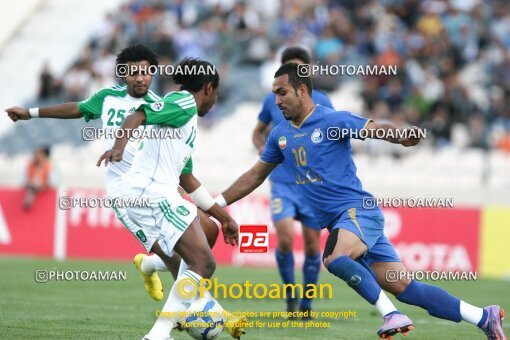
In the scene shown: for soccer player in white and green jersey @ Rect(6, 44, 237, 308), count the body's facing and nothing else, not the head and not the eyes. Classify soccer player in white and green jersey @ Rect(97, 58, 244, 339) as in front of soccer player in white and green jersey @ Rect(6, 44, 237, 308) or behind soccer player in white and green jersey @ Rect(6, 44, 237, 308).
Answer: in front

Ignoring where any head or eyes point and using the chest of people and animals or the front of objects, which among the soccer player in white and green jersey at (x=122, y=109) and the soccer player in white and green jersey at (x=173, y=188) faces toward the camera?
the soccer player in white and green jersey at (x=122, y=109)

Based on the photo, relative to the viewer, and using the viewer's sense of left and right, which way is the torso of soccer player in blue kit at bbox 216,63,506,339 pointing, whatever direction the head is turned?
facing the viewer and to the left of the viewer

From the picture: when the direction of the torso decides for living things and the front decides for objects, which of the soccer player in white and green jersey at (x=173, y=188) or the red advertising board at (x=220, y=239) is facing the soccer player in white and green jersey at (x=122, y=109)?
the red advertising board

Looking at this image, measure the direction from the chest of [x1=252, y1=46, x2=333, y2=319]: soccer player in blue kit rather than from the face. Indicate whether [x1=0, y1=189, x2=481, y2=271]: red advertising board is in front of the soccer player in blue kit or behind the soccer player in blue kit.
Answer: behind

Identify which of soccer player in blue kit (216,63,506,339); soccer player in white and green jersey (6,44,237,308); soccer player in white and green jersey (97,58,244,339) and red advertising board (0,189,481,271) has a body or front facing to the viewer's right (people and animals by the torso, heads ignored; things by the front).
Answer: soccer player in white and green jersey (97,58,244,339)

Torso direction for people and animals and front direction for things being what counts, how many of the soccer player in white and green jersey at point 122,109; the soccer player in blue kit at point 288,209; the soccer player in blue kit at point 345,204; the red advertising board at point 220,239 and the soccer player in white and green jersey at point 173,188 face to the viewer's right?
1

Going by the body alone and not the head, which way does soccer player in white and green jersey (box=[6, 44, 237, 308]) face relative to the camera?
toward the camera

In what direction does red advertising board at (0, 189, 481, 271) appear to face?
toward the camera

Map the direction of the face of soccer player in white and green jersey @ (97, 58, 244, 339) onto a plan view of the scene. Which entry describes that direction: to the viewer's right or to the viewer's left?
to the viewer's right

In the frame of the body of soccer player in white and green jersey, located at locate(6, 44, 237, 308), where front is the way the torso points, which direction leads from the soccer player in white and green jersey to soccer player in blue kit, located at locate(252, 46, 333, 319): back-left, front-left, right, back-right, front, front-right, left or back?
front-left

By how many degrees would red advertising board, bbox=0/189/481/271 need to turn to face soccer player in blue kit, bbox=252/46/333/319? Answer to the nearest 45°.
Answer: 0° — it already faces them

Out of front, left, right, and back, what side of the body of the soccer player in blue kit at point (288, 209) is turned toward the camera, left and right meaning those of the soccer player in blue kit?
front
